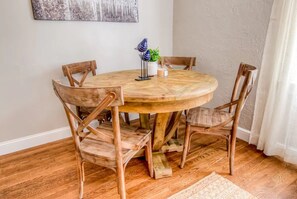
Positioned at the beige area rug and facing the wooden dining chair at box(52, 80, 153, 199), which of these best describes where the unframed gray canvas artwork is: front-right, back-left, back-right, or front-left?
front-right

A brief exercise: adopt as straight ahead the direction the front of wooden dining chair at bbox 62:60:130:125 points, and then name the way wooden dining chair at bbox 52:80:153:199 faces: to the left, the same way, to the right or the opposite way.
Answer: to the left

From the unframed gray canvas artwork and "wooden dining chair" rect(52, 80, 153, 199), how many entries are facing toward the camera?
1

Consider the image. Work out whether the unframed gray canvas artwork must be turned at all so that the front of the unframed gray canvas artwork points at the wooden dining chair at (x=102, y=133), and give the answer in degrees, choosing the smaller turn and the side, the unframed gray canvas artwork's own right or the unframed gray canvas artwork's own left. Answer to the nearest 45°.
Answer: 0° — it already faces it

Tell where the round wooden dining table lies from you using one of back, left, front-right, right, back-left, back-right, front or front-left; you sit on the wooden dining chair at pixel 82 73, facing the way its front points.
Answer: front

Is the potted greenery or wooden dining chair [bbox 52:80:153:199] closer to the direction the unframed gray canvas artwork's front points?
the wooden dining chair

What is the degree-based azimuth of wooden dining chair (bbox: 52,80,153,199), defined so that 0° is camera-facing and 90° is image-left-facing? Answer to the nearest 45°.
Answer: approximately 225°

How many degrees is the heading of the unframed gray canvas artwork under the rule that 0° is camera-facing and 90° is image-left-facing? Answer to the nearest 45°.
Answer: approximately 0°

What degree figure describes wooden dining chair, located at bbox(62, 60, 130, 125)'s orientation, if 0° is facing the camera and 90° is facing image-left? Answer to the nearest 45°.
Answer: approximately 315°

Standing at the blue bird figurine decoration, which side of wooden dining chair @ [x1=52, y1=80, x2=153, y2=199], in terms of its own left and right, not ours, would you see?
front

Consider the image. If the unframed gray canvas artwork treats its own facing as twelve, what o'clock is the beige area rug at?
The beige area rug is roughly at 11 o'clock from the unframed gray canvas artwork.

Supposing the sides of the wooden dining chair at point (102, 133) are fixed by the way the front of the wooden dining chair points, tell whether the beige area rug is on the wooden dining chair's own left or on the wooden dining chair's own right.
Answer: on the wooden dining chair's own right

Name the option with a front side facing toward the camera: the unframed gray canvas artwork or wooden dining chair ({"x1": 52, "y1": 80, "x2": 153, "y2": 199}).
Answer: the unframed gray canvas artwork

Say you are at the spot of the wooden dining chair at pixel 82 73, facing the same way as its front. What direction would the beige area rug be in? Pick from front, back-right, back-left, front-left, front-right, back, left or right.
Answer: front
